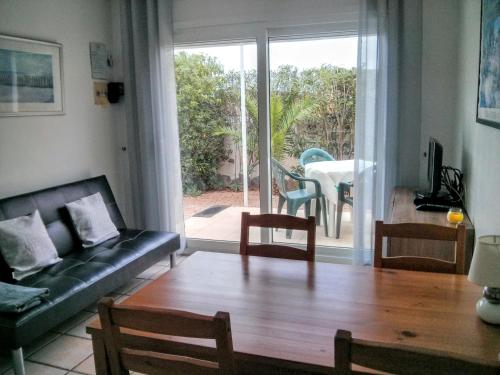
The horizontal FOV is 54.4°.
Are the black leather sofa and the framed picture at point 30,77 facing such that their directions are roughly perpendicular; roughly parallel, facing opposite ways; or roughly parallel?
roughly parallel

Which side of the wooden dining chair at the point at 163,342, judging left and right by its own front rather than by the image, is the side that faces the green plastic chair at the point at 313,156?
front

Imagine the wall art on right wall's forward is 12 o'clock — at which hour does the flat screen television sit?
The flat screen television is roughly at 2 o'clock from the wall art on right wall.

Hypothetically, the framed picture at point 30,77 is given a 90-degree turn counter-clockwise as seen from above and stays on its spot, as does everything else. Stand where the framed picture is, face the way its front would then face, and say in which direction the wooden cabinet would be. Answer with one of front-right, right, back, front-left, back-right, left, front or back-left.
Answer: right

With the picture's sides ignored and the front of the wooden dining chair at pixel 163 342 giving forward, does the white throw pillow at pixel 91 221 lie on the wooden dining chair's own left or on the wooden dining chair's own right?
on the wooden dining chair's own left

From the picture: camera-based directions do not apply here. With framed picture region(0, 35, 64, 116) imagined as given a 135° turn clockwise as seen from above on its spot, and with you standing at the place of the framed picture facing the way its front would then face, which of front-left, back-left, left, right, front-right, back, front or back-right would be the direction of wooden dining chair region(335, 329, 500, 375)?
left

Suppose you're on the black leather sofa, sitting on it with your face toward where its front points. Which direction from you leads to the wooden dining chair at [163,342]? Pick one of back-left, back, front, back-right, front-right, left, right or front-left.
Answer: front-right

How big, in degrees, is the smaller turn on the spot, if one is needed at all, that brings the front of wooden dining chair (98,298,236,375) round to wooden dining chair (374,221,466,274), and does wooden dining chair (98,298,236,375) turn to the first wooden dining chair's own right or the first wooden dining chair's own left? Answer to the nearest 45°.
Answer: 0° — it already faces it

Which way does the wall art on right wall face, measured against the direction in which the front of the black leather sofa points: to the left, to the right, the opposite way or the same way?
the opposite way

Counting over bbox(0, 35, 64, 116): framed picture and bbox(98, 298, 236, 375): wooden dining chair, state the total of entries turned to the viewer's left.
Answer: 0

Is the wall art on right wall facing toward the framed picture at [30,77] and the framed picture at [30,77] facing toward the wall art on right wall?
yes

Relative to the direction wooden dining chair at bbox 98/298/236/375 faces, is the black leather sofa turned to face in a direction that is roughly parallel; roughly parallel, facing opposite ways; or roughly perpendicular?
roughly perpendicular

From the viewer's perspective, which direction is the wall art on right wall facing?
to the viewer's left

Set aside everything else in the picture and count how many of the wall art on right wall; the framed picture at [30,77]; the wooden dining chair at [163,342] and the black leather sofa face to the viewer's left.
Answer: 1

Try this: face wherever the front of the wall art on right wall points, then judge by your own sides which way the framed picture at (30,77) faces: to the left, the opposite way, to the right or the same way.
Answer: the opposite way

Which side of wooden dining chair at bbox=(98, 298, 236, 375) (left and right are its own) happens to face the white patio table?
front

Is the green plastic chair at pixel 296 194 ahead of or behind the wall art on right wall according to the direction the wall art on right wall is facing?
ahead

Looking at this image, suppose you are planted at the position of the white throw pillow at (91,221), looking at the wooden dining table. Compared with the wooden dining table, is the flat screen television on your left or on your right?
left

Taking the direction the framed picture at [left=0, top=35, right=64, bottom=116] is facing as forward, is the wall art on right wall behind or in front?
in front

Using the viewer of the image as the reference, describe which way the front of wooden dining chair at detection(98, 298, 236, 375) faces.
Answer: facing away from the viewer and to the right of the viewer

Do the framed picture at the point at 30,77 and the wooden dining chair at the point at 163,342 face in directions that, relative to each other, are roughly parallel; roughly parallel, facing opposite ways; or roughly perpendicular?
roughly perpendicular
